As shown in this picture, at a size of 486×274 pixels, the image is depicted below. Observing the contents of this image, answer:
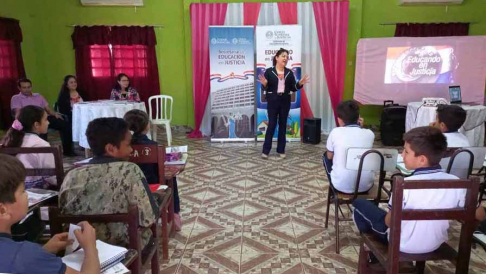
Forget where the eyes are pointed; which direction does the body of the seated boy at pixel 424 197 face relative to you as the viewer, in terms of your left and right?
facing away from the viewer and to the left of the viewer

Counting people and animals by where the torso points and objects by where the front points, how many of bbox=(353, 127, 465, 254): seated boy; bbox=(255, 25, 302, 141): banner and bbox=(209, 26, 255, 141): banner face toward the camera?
2

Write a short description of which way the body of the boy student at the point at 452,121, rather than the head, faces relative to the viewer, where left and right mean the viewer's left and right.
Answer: facing away from the viewer and to the left of the viewer

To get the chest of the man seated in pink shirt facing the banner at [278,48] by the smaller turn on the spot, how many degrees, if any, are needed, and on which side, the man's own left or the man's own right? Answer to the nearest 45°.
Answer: approximately 45° to the man's own left

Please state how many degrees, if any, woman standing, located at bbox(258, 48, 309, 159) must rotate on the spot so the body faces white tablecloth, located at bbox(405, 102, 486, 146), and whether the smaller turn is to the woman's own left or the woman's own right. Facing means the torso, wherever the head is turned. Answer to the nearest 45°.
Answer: approximately 90° to the woman's own left

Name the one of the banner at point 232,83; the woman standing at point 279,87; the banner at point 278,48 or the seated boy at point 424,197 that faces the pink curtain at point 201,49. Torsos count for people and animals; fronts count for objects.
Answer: the seated boy

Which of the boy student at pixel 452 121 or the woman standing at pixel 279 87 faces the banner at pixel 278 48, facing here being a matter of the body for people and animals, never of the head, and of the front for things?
the boy student

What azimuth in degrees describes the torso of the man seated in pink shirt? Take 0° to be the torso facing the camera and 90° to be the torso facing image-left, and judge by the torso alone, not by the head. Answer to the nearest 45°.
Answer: approximately 315°

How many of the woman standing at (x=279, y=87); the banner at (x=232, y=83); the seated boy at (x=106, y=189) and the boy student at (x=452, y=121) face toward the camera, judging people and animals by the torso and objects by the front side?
2

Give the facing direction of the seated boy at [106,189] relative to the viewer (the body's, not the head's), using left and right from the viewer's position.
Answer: facing away from the viewer and to the right of the viewer

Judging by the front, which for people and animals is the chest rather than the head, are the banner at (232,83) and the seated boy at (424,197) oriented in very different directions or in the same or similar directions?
very different directions

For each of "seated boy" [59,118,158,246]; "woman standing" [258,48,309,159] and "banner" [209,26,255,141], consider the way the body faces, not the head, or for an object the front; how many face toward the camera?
2
